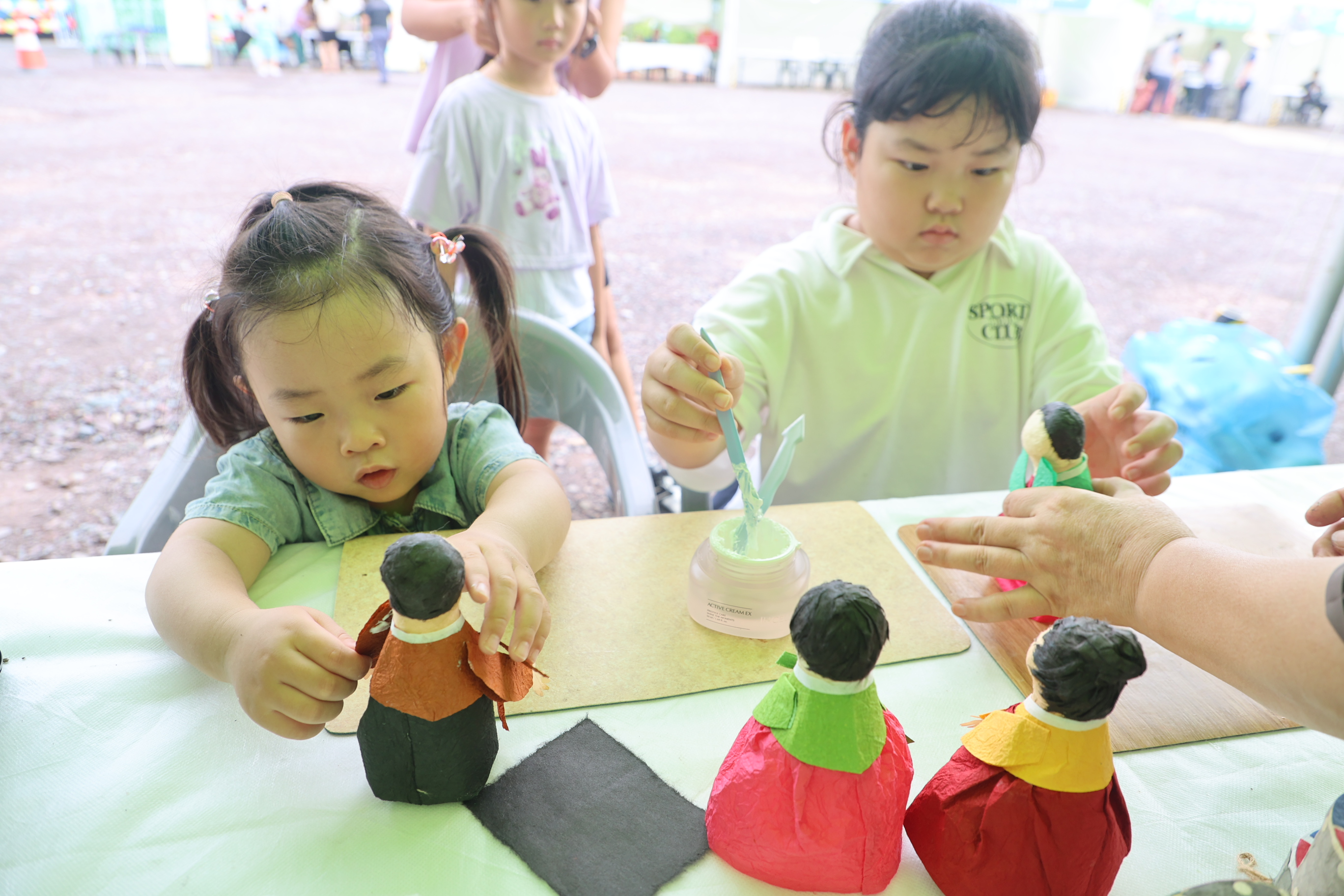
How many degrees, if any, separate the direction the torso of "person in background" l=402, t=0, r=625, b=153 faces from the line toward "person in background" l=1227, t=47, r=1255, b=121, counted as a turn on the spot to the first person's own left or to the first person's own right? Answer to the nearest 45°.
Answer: approximately 135° to the first person's own left

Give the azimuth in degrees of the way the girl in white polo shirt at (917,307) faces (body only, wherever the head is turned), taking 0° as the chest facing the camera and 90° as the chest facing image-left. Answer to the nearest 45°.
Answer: approximately 0°

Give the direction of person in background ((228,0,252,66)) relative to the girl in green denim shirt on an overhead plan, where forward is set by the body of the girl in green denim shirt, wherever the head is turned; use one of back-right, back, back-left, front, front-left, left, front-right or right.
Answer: back

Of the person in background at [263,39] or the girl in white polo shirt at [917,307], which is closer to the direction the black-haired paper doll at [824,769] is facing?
the person in background
